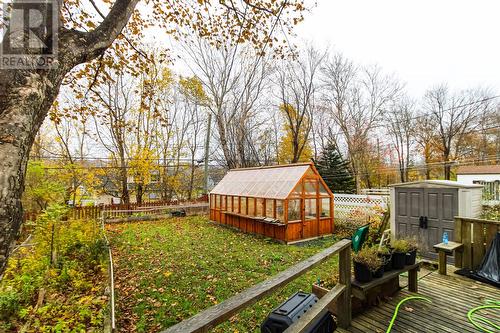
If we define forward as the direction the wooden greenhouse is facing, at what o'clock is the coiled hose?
The coiled hose is roughly at 1 o'clock from the wooden greenhouse.

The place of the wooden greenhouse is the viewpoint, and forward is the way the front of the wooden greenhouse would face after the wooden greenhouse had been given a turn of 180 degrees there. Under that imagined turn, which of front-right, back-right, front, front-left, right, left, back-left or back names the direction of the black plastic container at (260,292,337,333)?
back-left

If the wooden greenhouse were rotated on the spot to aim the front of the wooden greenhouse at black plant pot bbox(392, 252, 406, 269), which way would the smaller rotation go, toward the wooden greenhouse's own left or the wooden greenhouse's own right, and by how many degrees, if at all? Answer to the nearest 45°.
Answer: approximately 45° to the wooden greenhouse's own right

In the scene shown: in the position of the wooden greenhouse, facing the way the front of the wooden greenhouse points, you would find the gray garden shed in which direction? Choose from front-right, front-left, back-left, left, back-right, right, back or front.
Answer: front

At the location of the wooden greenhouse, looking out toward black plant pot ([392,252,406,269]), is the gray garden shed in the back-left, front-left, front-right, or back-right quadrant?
front-left

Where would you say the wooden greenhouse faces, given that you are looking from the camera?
facing the viewer and to the right of the viewer

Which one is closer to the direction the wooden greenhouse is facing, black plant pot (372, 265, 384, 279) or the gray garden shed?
the gray garden shed

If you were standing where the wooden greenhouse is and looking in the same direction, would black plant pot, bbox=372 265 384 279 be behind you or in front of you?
in front

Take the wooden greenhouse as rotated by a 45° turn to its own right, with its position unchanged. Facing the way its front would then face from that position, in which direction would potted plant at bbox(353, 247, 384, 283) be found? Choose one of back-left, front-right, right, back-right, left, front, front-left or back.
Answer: front

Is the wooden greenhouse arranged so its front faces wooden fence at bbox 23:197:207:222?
no

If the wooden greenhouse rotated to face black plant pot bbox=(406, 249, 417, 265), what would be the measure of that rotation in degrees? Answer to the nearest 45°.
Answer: approximately 45° to its right
